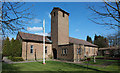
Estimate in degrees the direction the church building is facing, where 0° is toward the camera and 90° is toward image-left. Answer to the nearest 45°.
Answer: approximately 45°
